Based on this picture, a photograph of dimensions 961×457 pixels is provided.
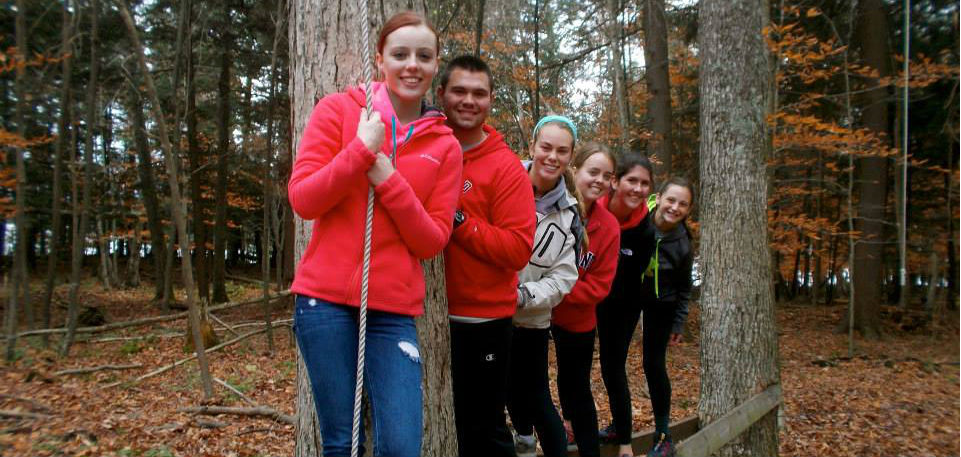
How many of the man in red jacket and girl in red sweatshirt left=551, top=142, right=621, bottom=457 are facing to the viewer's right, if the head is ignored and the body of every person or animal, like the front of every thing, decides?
0

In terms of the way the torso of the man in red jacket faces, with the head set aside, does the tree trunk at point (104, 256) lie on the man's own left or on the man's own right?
on the man's own right

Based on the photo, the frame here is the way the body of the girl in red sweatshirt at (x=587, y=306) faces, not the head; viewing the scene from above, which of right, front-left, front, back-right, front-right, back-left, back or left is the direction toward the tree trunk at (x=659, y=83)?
back-right

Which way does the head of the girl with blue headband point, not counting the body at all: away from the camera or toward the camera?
toward the camera

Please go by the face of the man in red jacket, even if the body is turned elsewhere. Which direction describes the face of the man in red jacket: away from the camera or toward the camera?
toward the camera

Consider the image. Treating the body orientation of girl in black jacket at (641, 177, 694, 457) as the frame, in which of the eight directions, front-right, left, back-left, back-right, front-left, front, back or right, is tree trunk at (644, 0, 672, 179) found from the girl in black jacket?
back-right

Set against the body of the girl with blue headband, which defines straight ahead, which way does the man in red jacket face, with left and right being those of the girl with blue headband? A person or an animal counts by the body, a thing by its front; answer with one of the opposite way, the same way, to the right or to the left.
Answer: the same way

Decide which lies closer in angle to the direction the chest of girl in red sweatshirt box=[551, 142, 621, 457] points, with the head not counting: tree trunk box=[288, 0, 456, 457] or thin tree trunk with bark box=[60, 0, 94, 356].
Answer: the tree trunk

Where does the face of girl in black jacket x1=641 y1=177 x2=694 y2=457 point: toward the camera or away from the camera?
toward the camera

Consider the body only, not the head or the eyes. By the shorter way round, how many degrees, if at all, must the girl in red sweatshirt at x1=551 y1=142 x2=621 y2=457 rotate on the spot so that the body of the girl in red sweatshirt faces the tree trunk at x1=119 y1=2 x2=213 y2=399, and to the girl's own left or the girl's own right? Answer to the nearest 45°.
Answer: approximately 90° to the girl's own right

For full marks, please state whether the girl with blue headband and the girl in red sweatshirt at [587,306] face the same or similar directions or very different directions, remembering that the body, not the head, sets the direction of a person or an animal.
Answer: same or similar directions

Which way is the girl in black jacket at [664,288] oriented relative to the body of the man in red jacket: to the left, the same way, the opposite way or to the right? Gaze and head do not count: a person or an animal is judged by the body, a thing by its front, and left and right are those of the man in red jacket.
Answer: the same way

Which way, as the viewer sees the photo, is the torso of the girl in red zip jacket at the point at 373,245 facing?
toward the camera
